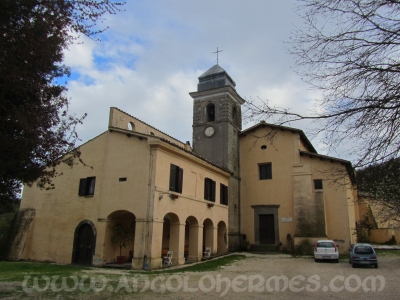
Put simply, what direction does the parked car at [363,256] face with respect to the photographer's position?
facing away from the viewer

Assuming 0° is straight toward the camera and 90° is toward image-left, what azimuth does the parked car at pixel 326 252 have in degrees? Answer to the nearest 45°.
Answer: approximately 180°

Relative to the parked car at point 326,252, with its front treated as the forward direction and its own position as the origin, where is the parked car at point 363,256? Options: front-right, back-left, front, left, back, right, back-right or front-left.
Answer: back-right

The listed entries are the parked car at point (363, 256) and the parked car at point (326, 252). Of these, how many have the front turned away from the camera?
2

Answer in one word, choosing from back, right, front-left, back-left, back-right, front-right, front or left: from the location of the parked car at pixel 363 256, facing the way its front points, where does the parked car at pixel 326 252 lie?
front-left
